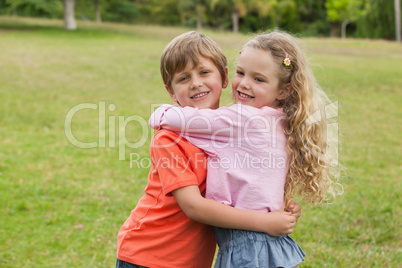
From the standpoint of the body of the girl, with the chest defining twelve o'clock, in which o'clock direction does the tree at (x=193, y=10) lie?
The tree is roughly at 3 o'clock from the girl.

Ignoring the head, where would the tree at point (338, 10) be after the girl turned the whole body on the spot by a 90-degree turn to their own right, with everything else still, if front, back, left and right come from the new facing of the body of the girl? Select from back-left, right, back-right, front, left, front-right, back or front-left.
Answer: front

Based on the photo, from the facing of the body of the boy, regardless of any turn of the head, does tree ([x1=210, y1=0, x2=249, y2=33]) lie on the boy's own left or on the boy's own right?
on the boy's own left

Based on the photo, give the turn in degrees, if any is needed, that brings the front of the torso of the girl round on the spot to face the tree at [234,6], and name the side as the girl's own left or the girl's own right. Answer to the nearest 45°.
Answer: approximately 90° to the girl's own right

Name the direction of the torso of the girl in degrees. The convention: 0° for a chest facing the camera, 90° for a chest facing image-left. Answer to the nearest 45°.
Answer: approximately 90°

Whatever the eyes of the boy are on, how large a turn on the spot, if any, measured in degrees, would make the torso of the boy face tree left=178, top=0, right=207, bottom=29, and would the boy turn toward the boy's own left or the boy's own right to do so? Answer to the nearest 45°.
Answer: approximately 90° to the boy's own left

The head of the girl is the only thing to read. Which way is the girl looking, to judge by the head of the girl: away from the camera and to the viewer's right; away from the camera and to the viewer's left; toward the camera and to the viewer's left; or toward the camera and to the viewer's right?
toward the camera and to the viewer's left

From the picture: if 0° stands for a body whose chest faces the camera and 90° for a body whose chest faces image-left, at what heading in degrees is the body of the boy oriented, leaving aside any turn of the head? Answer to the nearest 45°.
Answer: approximately 270°
